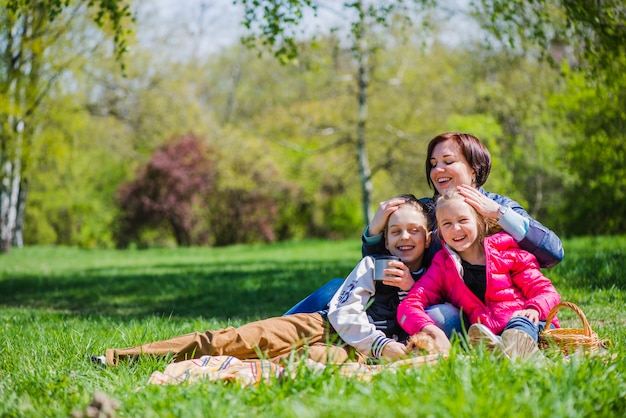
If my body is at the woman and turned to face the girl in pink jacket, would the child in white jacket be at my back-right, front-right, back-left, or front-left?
front-right

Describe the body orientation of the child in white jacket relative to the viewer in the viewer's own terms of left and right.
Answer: facing the viewer

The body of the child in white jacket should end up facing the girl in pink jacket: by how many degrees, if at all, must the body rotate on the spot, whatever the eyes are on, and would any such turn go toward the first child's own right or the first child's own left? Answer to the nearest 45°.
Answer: approximately 90° to the first child's own left

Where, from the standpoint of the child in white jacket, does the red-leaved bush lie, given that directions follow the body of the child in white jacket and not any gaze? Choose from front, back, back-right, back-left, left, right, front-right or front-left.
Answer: back

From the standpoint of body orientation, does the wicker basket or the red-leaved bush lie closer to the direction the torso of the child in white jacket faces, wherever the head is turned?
the wicker basket

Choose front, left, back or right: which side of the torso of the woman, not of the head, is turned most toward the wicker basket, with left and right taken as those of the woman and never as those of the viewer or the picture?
left

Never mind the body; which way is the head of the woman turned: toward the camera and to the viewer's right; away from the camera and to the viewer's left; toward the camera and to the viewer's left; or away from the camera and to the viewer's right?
toward the camera and to the viewer's left

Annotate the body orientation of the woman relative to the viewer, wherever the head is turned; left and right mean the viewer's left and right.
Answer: facing the viewer and to the left of the viewer

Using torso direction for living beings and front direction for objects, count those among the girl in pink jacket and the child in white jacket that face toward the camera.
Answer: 2

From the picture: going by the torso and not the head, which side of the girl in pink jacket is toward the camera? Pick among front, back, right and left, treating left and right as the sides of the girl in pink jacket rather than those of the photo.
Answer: front
